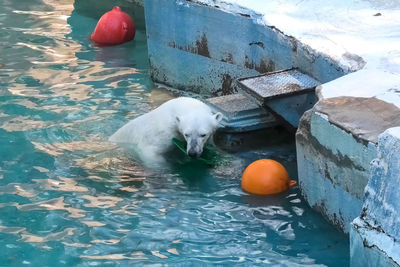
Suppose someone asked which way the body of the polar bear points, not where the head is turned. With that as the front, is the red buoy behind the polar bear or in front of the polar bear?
behind

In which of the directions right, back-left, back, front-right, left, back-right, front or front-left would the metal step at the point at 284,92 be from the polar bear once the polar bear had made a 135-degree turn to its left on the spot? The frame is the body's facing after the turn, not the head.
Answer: right

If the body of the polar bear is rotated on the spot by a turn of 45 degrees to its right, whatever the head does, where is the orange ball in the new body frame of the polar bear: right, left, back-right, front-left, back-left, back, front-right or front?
front-left
